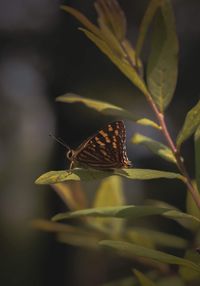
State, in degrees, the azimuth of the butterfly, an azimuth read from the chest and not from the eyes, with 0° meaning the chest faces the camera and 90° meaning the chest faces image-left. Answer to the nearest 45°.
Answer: approximately 90°
